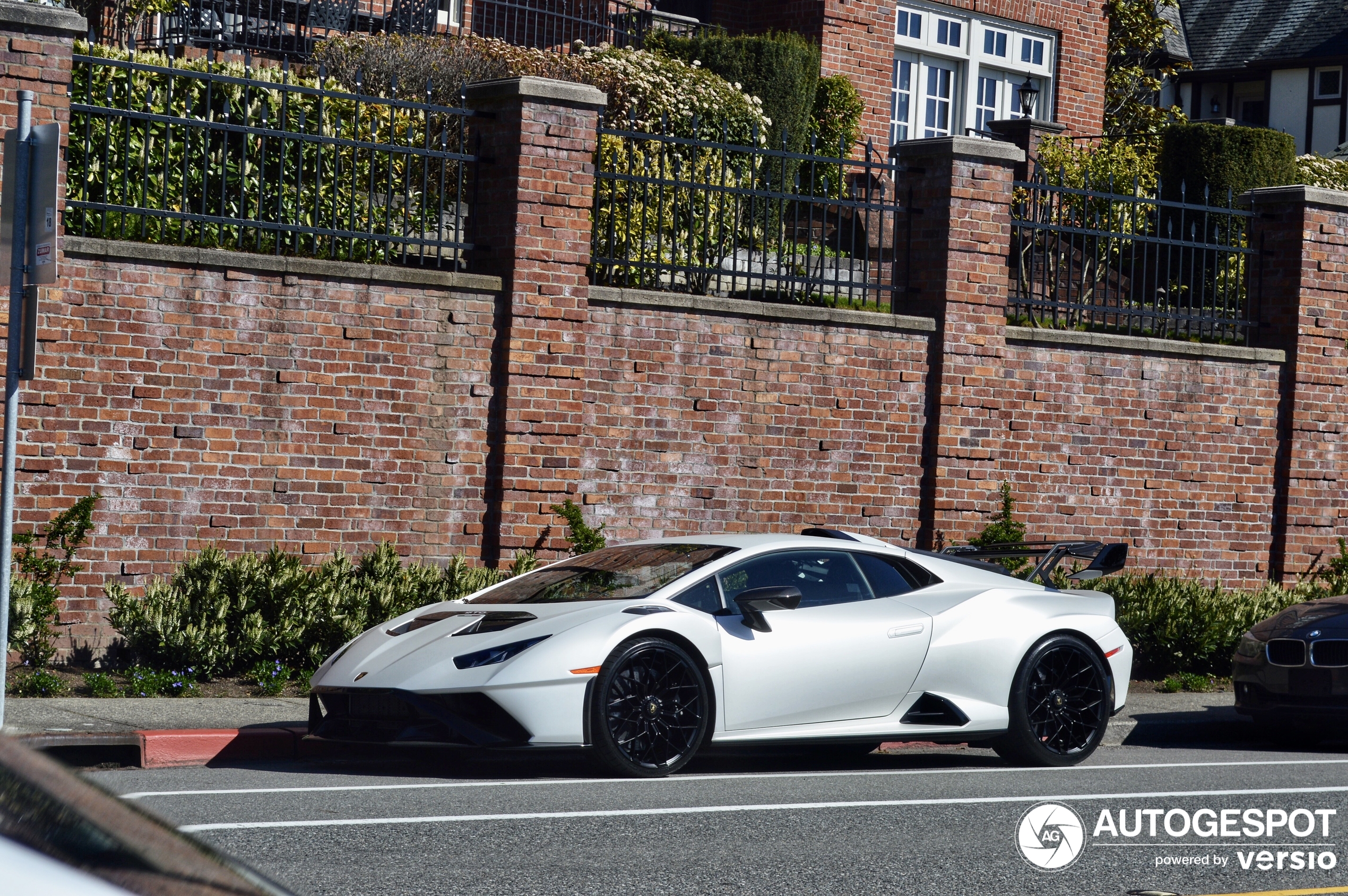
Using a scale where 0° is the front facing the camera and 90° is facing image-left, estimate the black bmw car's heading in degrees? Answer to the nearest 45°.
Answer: approximately 45°

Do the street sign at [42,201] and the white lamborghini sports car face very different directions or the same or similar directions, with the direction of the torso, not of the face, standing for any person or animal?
very different directions

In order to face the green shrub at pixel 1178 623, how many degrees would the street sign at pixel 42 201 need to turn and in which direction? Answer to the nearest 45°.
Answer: approximately 45° to its right

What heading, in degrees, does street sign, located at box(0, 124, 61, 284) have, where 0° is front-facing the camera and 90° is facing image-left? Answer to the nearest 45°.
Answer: approximately 225°

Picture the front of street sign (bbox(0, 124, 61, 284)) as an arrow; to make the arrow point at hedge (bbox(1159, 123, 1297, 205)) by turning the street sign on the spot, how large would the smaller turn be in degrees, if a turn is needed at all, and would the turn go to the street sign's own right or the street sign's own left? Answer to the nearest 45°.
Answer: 0° — it already faces it

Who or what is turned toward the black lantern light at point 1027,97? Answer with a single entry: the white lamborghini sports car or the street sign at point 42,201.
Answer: the street sign

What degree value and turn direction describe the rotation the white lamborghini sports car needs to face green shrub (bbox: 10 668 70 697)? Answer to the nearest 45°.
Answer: approximately 45° to its right

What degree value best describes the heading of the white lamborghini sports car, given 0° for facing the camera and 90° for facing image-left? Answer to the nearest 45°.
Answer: approximately 45°
